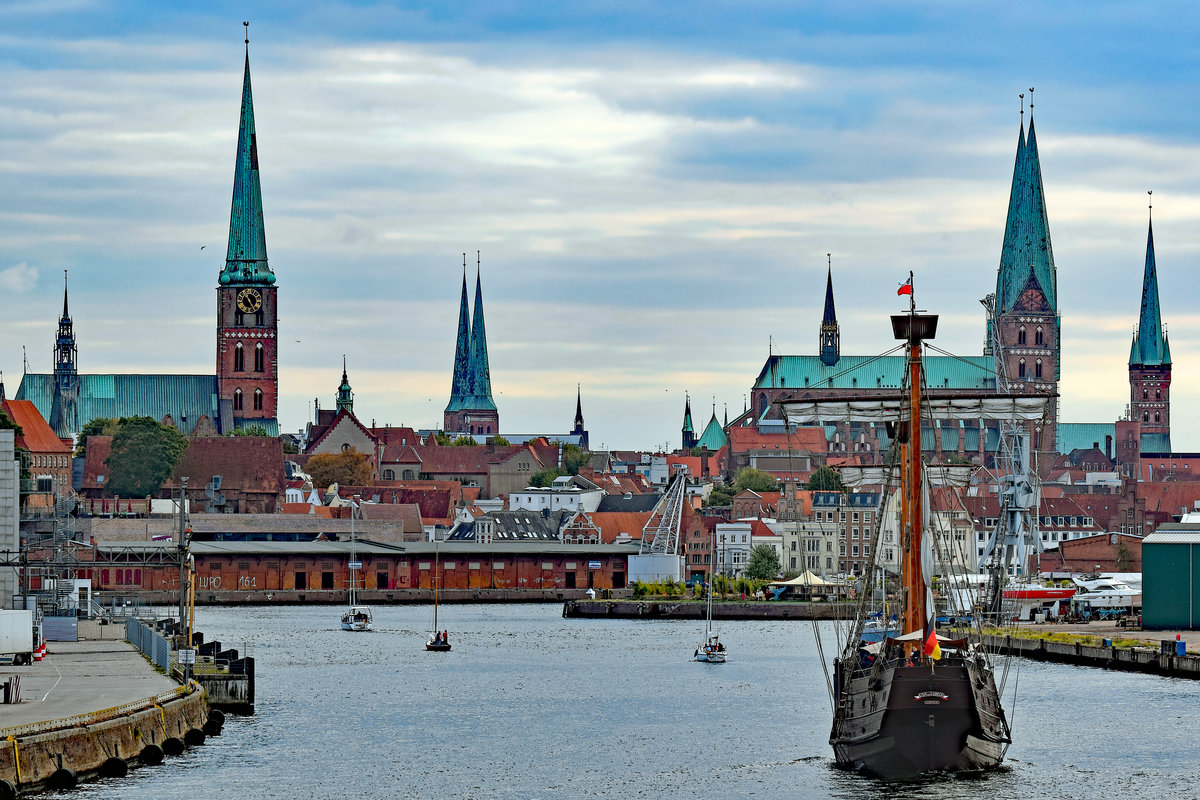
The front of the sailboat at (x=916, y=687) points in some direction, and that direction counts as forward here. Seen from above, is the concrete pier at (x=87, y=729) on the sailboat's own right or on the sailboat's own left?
on the sailboat's own left

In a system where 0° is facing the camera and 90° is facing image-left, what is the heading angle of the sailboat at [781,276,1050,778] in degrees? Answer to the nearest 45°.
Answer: approximately 180°
